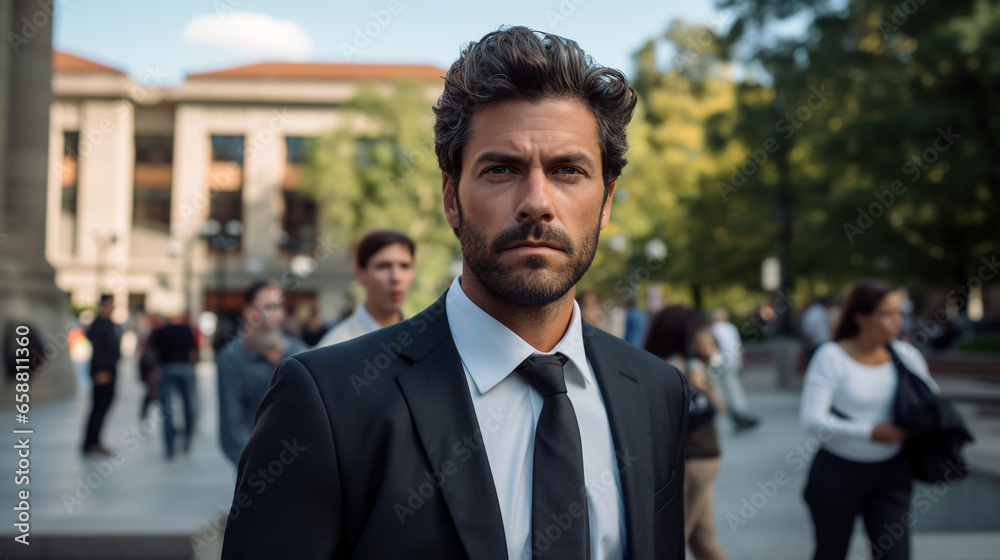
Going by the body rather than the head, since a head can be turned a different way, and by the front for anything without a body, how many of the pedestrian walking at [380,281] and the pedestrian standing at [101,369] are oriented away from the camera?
0

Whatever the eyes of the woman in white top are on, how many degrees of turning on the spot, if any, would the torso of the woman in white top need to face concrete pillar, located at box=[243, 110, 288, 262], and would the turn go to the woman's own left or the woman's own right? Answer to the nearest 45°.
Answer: approximately 180°

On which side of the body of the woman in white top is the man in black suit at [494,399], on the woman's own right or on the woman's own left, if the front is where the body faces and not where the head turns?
on the woman's own right

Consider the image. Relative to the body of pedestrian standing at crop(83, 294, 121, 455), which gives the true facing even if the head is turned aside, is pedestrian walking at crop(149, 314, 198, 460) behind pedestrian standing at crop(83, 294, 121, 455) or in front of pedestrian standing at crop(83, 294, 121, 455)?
in front

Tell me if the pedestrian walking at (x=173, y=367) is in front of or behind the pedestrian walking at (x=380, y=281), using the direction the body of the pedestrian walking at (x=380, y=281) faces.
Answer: behind
